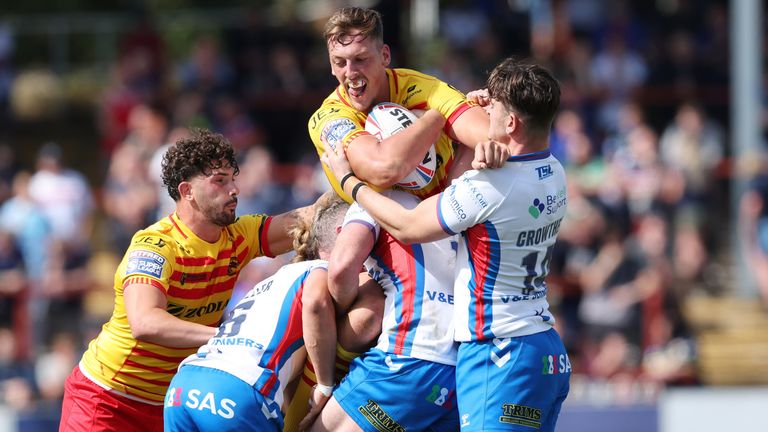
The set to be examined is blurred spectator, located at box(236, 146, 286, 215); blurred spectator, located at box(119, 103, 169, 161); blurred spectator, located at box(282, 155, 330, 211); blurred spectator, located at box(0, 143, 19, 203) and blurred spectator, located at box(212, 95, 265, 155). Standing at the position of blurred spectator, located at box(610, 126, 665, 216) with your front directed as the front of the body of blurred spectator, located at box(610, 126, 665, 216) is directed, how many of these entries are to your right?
5

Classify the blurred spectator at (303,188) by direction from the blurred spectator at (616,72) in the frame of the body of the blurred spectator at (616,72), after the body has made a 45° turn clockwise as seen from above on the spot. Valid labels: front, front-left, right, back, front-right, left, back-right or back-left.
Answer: front

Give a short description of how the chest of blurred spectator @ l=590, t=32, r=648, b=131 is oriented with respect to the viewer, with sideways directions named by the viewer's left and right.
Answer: facing the viewer

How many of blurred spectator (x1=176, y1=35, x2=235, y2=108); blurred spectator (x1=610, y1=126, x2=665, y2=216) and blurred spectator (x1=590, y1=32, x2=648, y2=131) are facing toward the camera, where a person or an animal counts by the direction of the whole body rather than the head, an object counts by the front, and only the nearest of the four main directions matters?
3

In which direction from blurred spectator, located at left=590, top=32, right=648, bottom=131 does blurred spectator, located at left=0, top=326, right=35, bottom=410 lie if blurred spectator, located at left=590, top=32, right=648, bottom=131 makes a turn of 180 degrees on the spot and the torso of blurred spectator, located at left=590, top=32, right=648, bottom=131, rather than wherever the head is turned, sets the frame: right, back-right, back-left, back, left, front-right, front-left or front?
back-left

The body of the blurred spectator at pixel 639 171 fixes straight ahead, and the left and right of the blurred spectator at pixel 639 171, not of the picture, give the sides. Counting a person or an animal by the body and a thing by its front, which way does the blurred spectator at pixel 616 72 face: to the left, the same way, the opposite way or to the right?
the same way

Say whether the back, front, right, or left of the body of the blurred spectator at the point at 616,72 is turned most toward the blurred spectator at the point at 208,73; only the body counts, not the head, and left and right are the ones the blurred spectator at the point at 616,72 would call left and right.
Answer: right

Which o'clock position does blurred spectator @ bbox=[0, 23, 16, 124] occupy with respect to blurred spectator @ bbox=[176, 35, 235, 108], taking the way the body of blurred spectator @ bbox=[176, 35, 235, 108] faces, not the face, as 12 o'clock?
blurred spectator @ bbox=[0, 23, 16, 124] is roughly at 4 o'clock from blurred spectator @ bbox=[176, 35, 235, 108].

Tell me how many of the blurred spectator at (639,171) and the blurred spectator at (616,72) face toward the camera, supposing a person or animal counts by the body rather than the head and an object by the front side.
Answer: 2

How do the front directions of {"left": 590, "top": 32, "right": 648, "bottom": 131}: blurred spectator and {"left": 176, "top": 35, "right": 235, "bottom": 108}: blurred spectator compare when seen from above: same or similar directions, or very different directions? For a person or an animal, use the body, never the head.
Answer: same or similar directions

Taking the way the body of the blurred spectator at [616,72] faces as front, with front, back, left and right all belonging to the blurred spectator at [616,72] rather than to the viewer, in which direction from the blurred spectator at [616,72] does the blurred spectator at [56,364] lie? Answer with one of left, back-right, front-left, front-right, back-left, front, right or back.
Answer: front-right

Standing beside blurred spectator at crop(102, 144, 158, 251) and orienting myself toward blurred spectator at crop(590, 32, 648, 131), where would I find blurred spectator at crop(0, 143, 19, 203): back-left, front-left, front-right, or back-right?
back-left

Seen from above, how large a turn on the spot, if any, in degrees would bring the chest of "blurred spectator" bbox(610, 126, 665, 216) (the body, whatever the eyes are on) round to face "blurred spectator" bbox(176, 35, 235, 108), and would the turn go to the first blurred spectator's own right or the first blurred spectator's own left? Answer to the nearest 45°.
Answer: approximately 90° to the first blurred spectator's own right

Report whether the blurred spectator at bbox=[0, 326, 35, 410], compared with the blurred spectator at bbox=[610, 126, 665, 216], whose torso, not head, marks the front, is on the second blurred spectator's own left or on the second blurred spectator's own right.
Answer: on the second blurred spectator's own right

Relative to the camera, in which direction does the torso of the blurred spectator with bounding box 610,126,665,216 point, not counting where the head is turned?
toward the camera

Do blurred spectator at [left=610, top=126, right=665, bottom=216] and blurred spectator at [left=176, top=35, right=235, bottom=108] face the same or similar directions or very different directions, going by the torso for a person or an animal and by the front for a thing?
same or similar directions

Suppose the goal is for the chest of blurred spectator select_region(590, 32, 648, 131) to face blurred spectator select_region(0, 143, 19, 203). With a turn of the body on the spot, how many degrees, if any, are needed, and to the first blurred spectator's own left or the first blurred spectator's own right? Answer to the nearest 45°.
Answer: approximately 90° to the first blurred spectator's own right

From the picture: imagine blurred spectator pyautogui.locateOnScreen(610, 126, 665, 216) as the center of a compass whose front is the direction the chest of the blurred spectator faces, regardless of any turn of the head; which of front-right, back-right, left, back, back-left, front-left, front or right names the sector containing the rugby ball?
front
